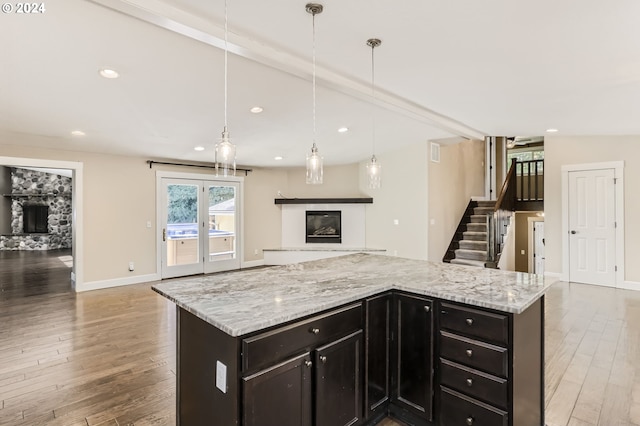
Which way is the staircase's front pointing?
toward the camera

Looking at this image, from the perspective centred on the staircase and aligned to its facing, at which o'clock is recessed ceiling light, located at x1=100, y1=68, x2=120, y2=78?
The recessed ceiling light is roughly at 1 o'clock from the staircase.

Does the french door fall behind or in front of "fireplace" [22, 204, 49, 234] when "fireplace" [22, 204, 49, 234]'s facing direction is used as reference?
in front

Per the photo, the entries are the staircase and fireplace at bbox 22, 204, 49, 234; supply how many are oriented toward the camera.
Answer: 2

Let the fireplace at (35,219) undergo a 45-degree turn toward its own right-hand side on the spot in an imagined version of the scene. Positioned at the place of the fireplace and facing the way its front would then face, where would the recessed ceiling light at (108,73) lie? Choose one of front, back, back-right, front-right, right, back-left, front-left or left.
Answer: front-left

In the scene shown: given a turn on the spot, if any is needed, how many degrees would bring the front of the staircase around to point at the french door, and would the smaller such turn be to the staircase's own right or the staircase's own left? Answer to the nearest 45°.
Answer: approximately 45° to the staircase's own right

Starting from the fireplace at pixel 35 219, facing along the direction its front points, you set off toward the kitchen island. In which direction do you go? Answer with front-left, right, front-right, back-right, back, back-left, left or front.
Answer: front

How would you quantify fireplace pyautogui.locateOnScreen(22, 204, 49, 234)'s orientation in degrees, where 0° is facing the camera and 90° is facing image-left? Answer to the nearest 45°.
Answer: approximately 0°

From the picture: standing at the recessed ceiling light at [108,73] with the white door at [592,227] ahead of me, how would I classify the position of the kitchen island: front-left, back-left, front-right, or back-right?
front-right

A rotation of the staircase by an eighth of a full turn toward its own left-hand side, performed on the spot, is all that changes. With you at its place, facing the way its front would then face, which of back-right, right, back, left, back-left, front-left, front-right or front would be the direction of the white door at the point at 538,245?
left

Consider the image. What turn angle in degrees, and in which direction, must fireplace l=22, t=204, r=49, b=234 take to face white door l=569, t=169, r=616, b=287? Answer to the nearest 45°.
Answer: approximately 45° to its left
